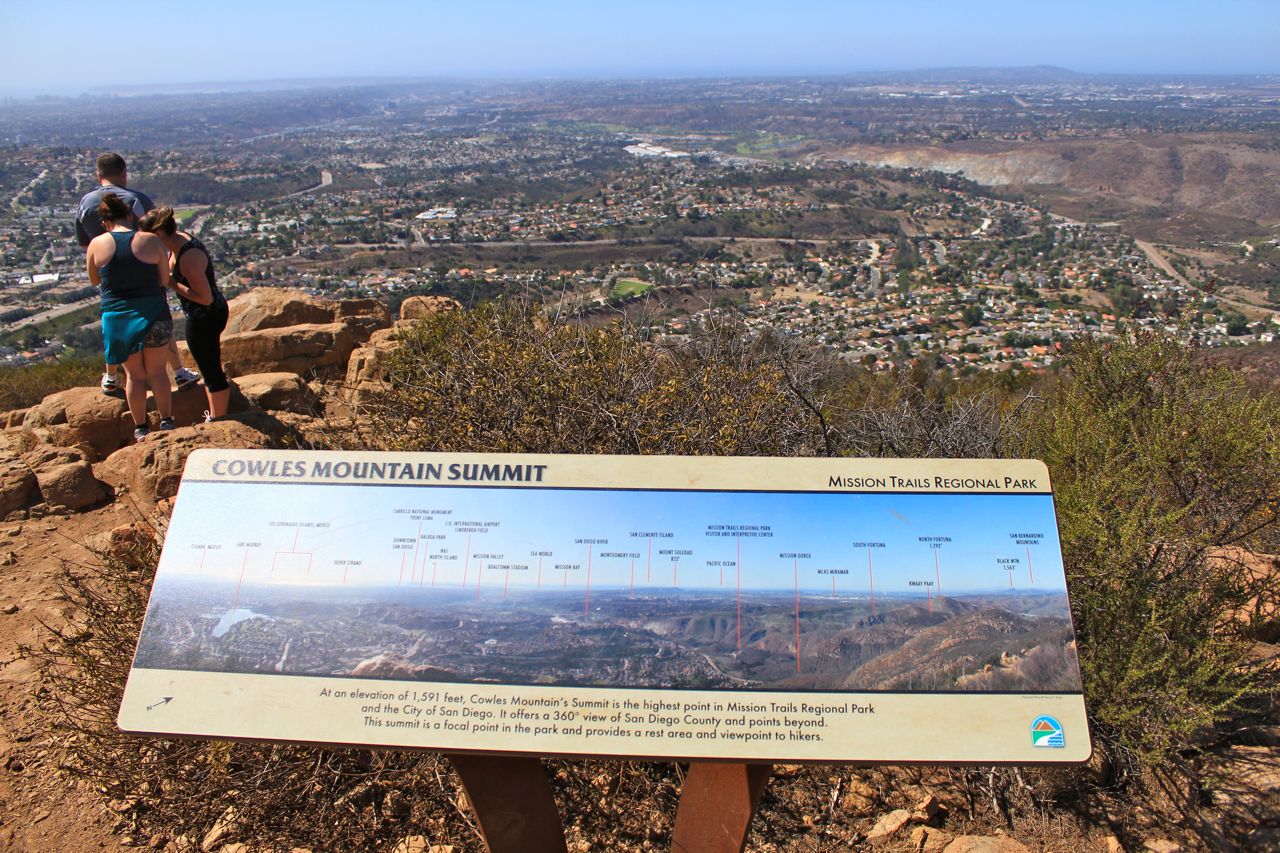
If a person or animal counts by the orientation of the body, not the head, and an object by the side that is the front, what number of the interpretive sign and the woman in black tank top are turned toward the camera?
1

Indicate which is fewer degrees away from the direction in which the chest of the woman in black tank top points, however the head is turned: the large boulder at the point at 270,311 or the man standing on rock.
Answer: the man standing on rock

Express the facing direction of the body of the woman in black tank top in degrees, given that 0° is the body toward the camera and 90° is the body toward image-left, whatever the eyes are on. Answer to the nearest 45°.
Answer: approximately 90°

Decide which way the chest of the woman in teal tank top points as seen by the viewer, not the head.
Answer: away from the camera

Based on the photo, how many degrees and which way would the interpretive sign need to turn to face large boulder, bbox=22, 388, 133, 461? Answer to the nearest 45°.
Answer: approximately 135° to its right

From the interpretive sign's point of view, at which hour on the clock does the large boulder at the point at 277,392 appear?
The large boulder is roughly at 5 o'clock from the interpretive sign.

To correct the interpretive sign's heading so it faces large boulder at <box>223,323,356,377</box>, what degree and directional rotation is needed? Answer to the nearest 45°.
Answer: approximately 135° to its right
